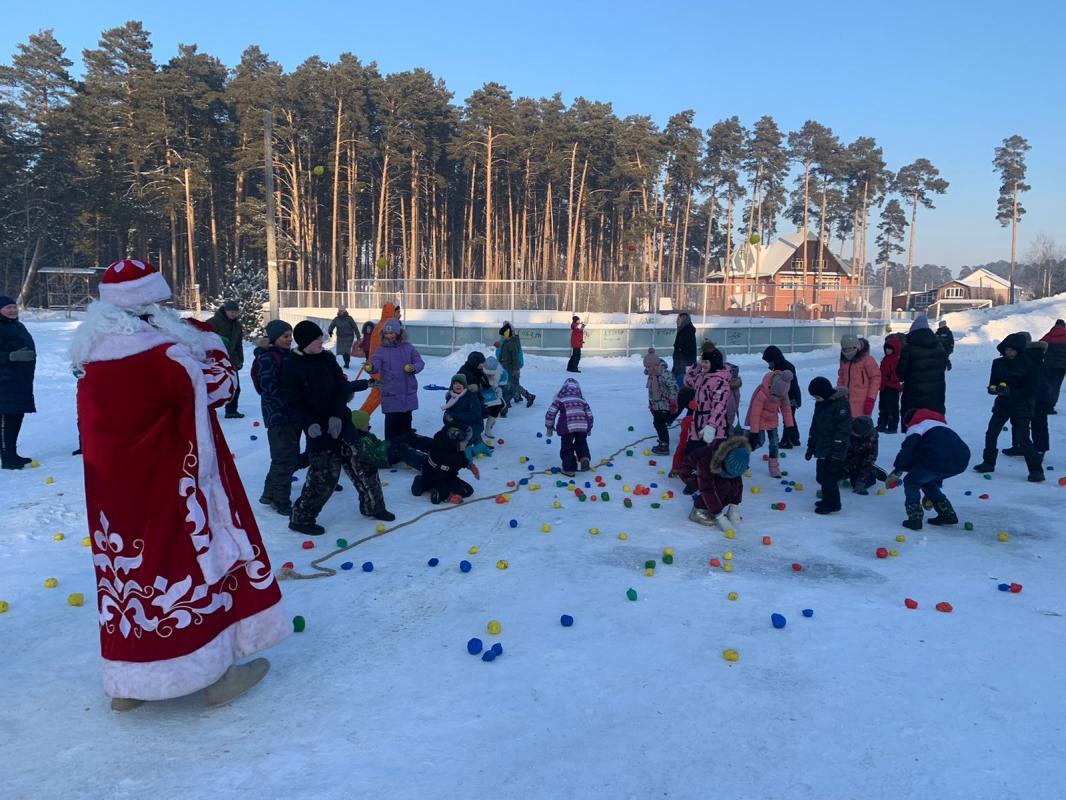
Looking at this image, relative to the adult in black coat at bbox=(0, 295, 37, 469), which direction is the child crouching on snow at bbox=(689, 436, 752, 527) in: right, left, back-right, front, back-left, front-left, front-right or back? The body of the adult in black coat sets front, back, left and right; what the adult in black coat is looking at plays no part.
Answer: front-right

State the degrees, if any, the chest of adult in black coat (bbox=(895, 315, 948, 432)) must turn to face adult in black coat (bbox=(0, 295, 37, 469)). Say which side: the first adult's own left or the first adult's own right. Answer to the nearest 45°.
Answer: approximately 135° to the first adult's own left

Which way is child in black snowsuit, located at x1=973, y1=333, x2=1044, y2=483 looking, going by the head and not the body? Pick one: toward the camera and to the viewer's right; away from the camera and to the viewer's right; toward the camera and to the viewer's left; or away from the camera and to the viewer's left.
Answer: toward the camera and to the viewer's left

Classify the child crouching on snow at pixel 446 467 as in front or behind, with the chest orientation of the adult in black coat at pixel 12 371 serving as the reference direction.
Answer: in front

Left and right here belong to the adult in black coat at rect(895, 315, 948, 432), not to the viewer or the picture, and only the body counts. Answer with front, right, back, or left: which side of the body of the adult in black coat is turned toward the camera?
back

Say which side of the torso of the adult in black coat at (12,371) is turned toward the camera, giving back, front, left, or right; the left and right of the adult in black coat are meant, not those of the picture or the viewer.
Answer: right

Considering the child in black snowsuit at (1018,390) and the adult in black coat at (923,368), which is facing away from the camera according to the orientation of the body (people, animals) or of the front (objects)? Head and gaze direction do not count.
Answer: the adult in black coat

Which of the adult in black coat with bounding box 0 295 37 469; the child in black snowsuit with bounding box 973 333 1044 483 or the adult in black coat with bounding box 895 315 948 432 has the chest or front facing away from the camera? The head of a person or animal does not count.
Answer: the adult in black coat with bounding box 895 315 948 432

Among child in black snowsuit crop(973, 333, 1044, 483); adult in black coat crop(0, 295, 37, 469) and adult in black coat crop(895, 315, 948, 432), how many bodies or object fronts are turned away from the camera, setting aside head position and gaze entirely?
1

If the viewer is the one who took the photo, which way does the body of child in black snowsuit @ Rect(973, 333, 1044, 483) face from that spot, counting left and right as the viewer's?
facing the viewer and to the left of the viewer

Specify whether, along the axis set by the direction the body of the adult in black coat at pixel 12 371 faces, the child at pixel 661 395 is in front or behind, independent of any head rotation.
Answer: in front
